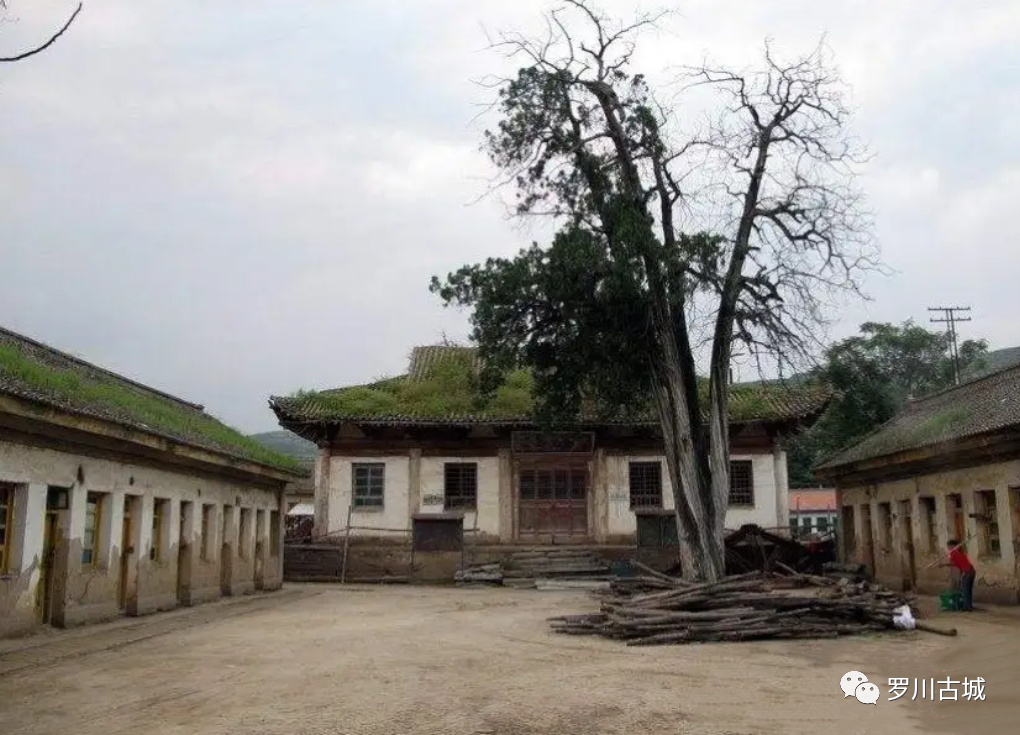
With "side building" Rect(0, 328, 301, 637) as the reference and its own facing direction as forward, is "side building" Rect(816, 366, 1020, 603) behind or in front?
in front

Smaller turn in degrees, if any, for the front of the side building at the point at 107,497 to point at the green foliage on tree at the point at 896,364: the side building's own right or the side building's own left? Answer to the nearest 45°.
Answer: approximately 90° to the side building's own left

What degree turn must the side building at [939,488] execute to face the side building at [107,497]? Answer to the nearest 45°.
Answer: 0° — it already faces it

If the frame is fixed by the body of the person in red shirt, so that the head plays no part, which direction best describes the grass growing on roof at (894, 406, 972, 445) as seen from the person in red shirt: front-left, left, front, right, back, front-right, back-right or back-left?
right

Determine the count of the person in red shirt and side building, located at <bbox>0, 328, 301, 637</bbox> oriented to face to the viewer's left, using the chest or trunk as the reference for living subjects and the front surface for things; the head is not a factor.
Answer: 1

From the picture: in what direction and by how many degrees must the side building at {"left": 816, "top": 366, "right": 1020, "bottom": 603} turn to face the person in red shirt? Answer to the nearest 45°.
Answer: approximately 45° to its left

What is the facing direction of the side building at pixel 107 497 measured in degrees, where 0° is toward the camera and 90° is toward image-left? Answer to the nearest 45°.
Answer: approximately 315°

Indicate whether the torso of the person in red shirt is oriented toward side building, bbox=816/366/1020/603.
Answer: no

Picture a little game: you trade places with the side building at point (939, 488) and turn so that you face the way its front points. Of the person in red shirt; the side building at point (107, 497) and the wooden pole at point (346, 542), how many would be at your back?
0

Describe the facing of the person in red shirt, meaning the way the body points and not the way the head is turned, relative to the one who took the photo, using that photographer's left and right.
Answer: facing to the left of the viewer

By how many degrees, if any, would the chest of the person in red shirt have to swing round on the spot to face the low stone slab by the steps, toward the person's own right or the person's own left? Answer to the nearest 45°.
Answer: approximately 45° to the person's own right

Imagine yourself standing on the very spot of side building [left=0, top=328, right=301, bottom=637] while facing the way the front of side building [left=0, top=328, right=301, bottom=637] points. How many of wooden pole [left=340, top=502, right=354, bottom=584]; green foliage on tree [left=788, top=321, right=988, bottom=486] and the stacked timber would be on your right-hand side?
0

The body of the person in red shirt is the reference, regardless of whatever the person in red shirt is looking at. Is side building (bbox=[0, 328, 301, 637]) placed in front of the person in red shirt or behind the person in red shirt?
in front

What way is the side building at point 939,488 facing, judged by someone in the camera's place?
facing the viewer and to the left of the viewer

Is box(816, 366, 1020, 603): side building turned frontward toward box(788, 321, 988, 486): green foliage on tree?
no

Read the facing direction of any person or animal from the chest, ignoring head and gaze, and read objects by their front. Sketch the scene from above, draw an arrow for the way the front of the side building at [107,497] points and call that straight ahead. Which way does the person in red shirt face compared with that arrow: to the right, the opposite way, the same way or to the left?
the opposite way
